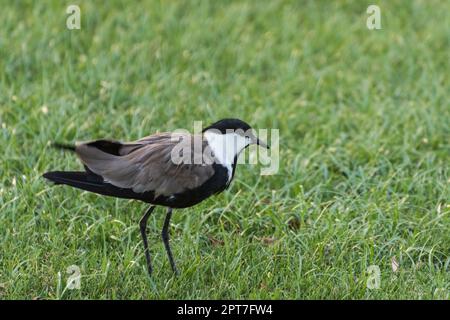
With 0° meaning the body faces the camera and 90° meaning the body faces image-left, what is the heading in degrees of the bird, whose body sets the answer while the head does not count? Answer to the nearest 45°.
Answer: approximately 270°
